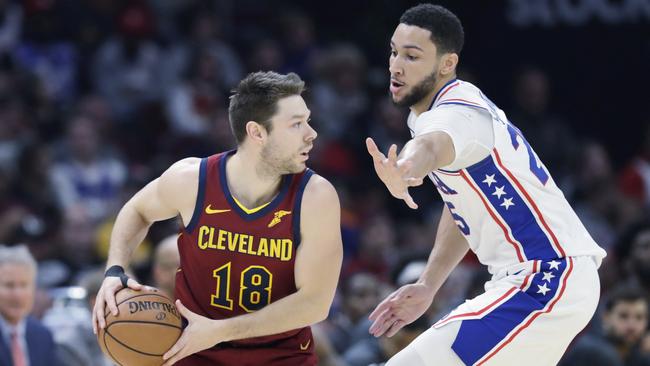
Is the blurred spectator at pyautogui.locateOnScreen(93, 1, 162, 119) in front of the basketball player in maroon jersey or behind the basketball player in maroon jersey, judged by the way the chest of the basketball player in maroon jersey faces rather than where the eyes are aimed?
behind

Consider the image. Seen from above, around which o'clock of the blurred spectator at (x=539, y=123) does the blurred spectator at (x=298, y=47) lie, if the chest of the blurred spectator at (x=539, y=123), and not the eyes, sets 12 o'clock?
the blurred spectator at (x=298, y=47) is roughly at 3 o'clock from the blurred spectator at (x=539, y=123).

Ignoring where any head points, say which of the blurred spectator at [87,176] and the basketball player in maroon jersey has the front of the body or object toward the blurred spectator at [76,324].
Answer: the blurred spectator at [87,176]

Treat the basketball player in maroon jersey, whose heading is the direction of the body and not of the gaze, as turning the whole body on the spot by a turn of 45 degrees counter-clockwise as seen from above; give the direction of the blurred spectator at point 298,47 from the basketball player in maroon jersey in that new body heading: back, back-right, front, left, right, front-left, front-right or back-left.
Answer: back-left

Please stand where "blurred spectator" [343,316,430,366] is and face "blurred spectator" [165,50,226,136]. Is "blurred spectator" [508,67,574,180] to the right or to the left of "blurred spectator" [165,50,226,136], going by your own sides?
right

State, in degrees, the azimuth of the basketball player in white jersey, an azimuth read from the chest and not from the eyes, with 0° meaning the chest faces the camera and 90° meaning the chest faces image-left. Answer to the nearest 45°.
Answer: approximately 90°

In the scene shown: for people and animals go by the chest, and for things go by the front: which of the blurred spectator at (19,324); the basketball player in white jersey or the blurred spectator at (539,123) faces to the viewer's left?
the basketball player in white jersey

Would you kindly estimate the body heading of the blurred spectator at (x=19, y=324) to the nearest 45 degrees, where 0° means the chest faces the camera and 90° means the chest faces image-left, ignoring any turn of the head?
approximately 0°

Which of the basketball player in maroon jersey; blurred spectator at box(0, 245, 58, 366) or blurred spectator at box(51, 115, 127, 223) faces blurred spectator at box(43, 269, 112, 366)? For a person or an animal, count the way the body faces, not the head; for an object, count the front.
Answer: blurred spectator at box(51, 115, 127, 223)

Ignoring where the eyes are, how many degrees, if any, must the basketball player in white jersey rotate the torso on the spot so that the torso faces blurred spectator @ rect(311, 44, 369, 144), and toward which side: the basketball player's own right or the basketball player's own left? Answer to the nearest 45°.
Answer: approximately 90° to the basketball player's own right

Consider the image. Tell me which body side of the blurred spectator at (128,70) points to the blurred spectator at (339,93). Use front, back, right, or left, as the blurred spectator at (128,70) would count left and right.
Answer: left

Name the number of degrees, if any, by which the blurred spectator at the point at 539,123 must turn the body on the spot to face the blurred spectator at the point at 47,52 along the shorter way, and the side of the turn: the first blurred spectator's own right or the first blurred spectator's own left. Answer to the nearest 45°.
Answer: approximately 90° to the first blurred spectator's own right

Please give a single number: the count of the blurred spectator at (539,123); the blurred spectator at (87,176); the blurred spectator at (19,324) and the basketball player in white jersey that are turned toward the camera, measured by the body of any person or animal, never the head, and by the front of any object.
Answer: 3

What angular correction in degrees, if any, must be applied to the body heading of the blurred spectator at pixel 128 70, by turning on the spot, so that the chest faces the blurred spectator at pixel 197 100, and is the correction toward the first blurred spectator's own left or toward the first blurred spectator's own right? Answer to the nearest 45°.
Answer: approximately 45° to the first blurred spectator's own left
